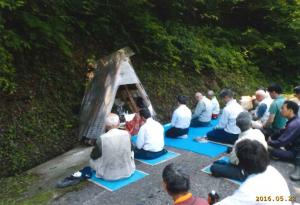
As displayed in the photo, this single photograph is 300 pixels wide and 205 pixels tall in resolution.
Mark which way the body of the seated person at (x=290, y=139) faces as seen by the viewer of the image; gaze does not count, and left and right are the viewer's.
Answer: facing to the left of the viewer

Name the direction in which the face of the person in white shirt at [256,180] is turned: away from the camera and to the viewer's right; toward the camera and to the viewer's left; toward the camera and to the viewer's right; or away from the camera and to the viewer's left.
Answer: away from the camera and to the viewer's left

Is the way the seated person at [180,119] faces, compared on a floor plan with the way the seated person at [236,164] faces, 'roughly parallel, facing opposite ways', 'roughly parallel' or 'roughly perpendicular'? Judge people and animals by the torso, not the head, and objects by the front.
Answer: roughly parallel

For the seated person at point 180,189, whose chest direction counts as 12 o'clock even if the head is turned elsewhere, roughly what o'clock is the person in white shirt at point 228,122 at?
The person in white shirt is roughly at 2 o'clock from the seated person.

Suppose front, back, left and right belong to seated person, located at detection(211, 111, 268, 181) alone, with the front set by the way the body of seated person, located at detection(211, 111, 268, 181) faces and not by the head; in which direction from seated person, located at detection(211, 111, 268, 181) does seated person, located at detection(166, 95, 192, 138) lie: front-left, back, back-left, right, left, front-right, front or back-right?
front

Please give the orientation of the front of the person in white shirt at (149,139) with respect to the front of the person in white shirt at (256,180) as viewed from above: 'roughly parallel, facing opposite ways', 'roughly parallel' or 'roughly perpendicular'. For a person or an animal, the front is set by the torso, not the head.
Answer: roughly parallel

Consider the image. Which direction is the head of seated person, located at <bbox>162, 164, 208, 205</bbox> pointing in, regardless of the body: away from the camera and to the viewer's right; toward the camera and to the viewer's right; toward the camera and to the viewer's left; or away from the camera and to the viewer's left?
away from the camera and to the viewer's left

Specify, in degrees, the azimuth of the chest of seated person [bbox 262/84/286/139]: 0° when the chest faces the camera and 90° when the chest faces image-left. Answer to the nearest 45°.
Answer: approximately 90°

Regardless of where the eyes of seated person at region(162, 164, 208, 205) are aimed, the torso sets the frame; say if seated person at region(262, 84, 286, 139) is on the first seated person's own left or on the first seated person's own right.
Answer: on the first seated person's own right

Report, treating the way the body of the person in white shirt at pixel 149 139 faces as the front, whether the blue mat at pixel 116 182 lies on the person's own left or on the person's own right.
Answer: on the person's own left

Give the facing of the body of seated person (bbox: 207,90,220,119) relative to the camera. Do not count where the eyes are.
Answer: to the viewer's left

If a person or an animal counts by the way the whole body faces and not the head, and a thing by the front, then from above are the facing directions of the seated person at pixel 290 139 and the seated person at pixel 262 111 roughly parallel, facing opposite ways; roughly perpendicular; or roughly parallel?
roughly parallel

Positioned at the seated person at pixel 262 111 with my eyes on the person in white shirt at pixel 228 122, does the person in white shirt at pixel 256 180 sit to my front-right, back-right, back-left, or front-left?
front-left

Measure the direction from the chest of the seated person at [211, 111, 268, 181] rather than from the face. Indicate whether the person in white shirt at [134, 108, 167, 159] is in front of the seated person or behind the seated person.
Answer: in front

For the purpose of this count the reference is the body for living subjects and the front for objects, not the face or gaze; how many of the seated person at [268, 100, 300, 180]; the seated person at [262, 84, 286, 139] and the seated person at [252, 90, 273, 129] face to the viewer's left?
3

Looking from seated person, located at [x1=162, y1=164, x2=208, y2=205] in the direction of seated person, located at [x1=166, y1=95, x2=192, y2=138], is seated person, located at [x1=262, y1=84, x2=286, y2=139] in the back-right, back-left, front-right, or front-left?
front-right

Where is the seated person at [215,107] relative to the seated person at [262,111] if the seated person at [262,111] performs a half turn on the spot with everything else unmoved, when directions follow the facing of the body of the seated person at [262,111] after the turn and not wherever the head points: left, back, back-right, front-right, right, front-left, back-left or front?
back-left

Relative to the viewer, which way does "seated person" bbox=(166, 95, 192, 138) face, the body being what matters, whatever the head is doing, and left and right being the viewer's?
facing away from the viewer and to the left of the viewer
